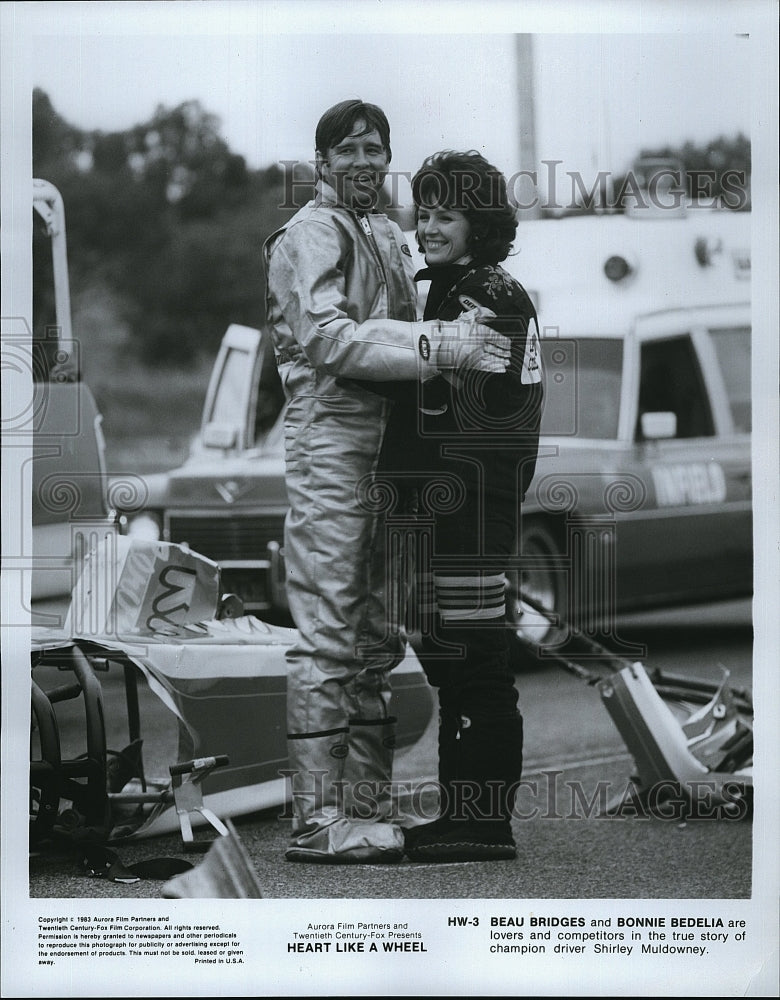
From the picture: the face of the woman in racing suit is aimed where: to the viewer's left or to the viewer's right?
to the viewer's left

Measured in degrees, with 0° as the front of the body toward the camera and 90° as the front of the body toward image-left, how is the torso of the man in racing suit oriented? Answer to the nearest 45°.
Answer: approximately 315°

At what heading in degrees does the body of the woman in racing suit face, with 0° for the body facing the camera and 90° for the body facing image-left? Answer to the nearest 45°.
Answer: approximately 90°

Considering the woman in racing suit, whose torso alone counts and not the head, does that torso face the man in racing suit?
yes
